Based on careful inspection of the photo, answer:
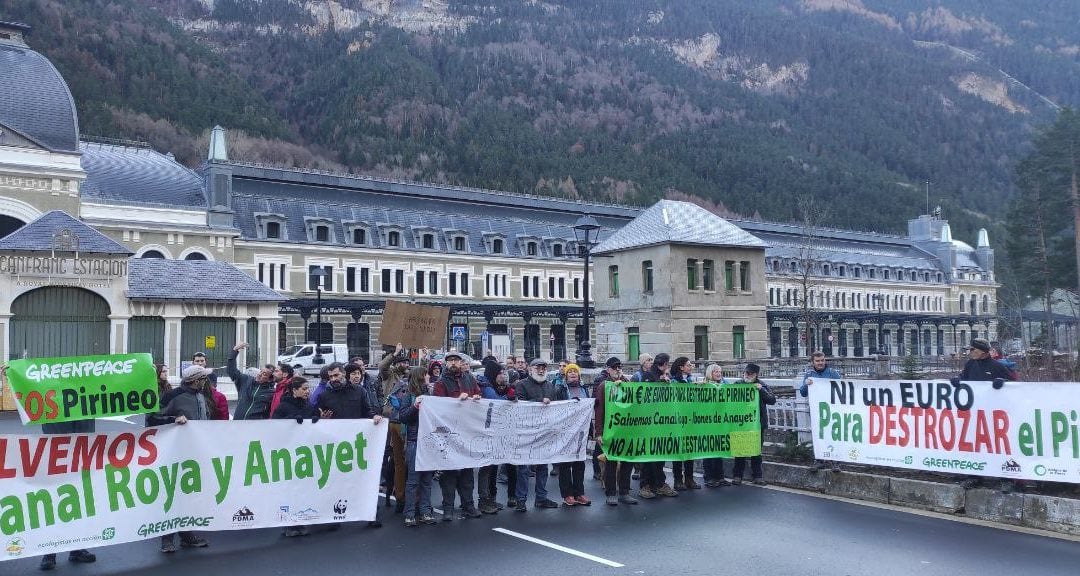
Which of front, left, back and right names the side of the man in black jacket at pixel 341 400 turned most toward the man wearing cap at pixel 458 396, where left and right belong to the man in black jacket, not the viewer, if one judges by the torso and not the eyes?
left

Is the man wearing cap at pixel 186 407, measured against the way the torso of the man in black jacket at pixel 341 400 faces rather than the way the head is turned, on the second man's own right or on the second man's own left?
on the second man's own right

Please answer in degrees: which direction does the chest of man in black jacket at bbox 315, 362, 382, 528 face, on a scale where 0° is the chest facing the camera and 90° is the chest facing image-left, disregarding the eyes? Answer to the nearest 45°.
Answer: approximately 0°

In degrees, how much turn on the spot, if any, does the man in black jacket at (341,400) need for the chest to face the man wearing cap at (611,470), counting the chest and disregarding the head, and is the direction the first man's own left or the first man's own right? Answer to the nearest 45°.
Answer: approximately 90° to the first man's own left

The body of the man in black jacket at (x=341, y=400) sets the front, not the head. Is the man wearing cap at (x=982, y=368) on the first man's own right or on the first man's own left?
on the first man's own left

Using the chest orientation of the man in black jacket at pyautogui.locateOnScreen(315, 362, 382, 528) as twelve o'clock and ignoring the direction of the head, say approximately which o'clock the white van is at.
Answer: The white van is roughly at 6 o'clock from the man in black jacket.

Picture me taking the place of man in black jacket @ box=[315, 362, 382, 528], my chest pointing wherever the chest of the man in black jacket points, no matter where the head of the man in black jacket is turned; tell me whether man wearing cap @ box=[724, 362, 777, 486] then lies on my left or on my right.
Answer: on my left
